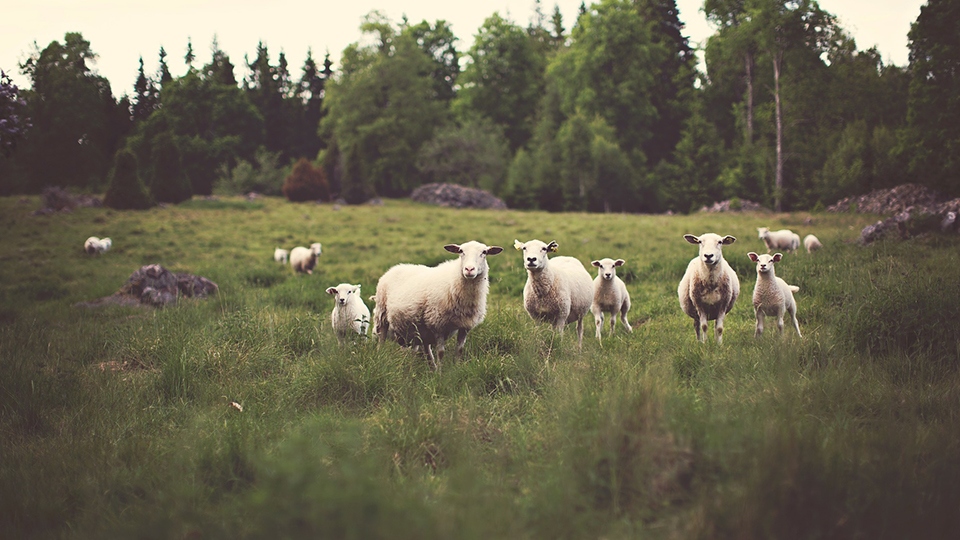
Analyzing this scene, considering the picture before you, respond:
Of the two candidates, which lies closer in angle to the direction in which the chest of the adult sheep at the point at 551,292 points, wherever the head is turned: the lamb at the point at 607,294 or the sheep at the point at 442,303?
the sheep

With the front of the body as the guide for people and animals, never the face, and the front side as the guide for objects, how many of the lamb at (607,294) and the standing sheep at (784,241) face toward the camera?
1

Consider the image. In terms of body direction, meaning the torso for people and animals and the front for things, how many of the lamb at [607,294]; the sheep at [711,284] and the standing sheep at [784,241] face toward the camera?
2

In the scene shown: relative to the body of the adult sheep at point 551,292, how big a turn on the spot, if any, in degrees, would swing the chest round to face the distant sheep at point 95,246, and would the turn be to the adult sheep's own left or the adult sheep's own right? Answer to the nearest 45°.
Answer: approximately 90° to the adult sheep's own right

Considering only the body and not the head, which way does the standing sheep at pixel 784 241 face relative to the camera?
to the viewer's left

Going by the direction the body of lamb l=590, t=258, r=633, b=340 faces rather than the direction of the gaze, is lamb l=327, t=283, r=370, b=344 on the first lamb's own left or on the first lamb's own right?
on the first lamb's own right

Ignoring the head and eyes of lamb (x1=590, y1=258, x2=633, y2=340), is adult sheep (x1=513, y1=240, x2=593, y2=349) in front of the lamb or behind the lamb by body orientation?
in front

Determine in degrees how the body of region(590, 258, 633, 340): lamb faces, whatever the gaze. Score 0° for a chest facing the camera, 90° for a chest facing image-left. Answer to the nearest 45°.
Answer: approximately 0°
